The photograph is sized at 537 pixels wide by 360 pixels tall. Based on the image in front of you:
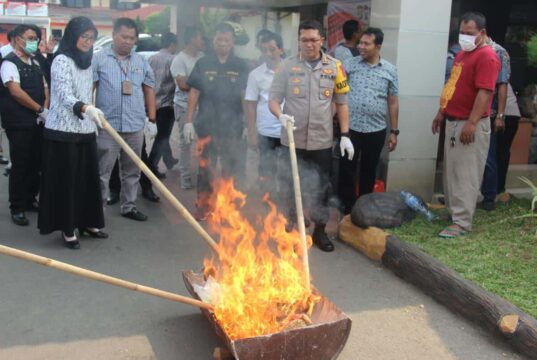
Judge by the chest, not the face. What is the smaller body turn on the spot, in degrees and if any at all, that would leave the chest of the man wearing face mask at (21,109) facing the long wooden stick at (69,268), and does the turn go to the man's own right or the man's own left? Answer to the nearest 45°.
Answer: approximately 45° to the man's own right

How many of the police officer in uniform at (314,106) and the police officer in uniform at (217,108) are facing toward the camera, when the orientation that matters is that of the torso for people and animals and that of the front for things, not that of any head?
2

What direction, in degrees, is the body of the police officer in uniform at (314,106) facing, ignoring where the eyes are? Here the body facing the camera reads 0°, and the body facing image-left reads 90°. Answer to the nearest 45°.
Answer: approximately 0°

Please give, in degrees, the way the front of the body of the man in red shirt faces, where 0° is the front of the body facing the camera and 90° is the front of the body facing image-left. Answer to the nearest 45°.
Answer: approximately 45°

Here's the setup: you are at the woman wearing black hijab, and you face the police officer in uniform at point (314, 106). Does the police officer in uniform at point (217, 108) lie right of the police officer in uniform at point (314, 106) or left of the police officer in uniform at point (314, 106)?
left

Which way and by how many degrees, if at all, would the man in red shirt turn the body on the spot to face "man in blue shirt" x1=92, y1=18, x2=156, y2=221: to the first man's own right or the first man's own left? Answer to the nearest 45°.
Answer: approximately 45° to the first man's own right

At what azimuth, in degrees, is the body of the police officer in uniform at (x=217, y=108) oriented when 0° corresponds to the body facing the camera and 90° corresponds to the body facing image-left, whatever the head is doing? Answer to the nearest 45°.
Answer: approximately 0°
